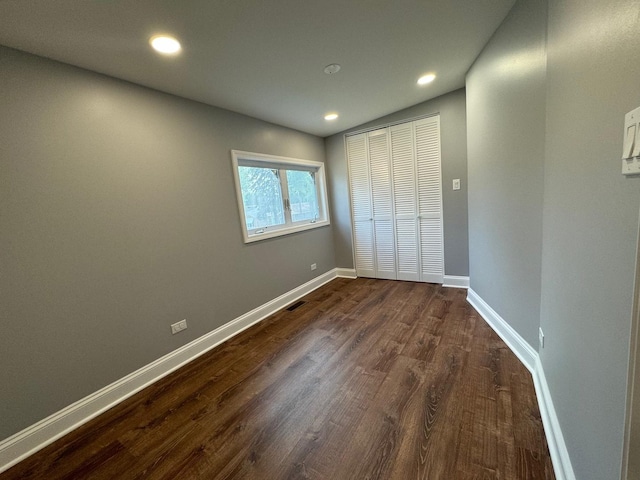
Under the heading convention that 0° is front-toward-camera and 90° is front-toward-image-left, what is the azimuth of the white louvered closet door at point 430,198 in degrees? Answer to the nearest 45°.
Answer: approximately 0°

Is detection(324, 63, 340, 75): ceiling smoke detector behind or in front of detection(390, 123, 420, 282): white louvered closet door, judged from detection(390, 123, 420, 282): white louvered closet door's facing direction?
in front

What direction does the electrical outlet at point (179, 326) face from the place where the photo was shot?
facing the viewer and to the right of the viewer

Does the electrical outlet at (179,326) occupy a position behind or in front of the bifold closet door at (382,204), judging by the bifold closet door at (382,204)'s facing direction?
in front

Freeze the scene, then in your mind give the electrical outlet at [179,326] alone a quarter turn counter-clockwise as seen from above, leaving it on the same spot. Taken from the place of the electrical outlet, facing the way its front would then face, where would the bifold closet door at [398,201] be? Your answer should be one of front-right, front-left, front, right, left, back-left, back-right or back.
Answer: front-right

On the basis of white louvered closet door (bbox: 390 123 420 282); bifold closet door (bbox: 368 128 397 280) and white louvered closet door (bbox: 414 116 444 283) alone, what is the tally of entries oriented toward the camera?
3

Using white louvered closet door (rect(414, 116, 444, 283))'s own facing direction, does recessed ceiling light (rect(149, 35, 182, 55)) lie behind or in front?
in front
